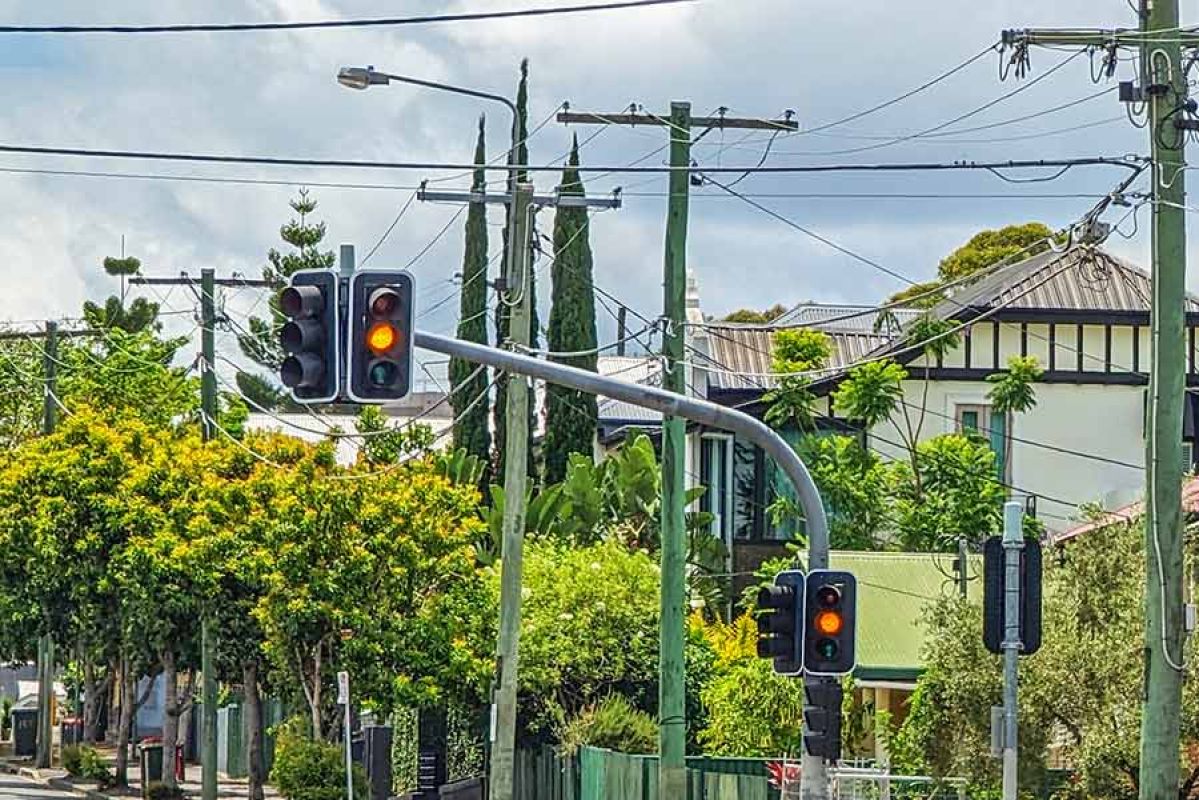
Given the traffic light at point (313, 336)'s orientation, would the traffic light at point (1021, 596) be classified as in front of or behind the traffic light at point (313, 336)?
behind

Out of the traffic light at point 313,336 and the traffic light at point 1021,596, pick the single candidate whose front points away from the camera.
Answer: the traffic light at point 1021,596

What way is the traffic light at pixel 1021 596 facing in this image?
away from the camera

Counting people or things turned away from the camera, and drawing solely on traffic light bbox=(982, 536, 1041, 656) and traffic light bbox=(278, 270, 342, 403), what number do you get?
1

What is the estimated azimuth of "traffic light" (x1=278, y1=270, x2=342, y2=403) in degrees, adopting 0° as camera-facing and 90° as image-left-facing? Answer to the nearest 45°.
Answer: approximately 45°

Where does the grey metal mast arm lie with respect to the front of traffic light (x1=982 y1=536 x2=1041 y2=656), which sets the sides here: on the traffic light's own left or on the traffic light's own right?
on the traffic light's own left

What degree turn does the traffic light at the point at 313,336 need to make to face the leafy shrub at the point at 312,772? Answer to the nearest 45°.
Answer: approximately 135° to its right

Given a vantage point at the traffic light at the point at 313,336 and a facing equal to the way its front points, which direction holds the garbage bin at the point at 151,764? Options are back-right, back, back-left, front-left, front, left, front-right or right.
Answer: back-right

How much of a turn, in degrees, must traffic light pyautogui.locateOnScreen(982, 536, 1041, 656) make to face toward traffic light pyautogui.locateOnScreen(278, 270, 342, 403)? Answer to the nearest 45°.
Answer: approximately 135° to its left
